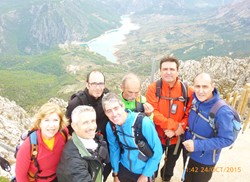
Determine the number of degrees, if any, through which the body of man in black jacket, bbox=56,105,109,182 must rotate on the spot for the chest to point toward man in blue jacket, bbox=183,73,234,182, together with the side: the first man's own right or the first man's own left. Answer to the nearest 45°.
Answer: approximately 45° to the first man's own left

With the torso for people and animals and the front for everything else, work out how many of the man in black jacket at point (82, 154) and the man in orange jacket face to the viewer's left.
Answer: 0

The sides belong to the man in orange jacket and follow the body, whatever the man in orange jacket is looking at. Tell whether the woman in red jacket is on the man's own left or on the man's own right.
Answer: on the man's own right

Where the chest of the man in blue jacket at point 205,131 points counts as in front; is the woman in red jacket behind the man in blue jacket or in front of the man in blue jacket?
in front

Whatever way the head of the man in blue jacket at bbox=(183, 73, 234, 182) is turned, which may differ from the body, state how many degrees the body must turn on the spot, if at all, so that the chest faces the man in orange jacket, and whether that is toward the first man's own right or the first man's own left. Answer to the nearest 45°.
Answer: approximately 90° to the first man's own right

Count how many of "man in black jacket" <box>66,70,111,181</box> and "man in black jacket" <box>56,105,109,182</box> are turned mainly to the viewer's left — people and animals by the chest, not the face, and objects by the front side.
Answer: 0

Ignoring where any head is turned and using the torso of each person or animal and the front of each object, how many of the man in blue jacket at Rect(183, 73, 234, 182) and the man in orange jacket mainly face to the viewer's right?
0

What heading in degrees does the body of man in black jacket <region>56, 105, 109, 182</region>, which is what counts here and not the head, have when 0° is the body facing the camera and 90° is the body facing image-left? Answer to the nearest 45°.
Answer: approximately 315°

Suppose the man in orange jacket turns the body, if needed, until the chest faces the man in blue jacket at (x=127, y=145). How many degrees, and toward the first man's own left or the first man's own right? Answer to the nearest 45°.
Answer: approximately 45° to the first man's own right
